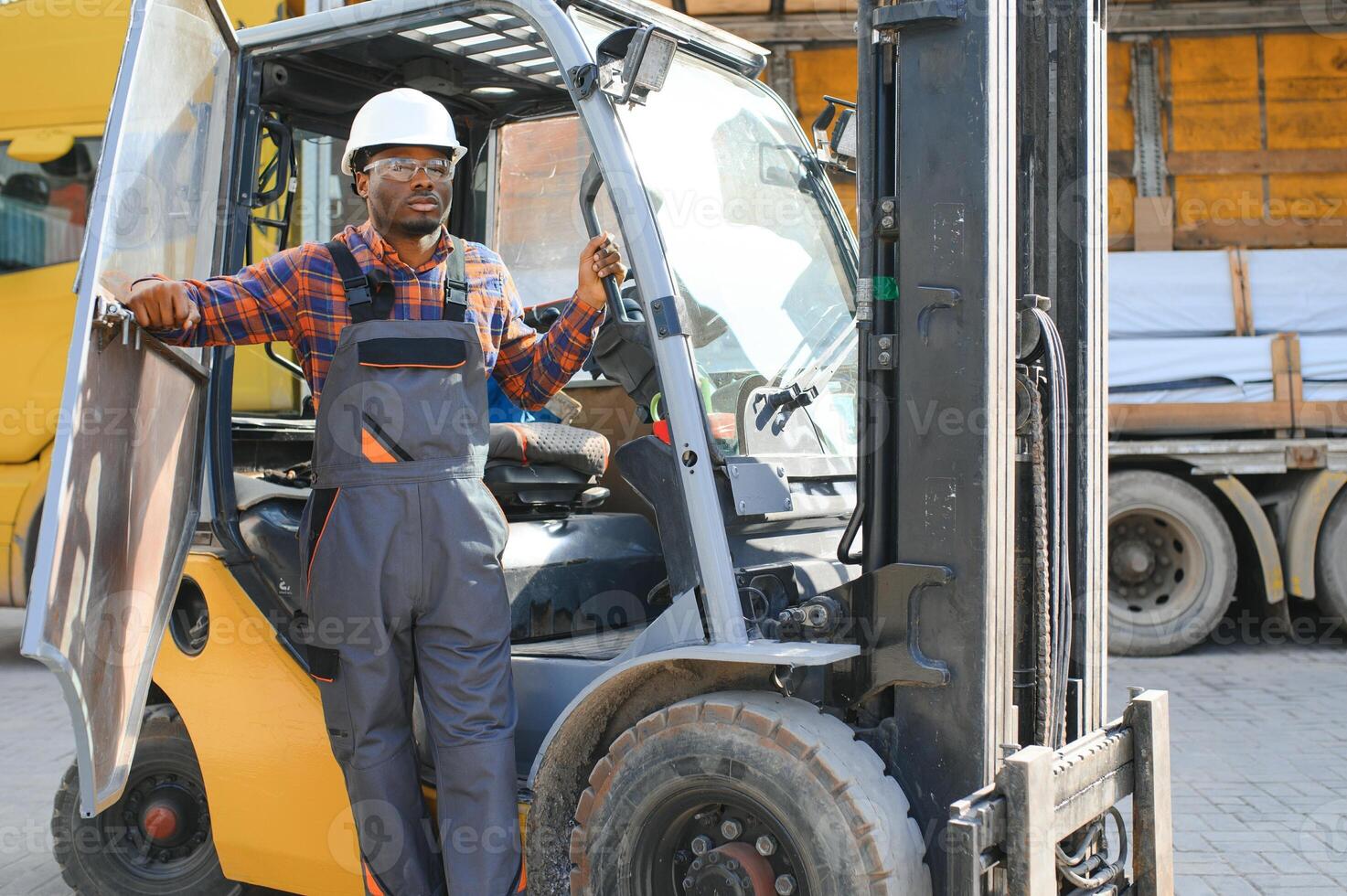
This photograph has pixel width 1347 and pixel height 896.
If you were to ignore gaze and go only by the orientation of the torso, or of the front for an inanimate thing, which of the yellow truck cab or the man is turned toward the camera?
the man

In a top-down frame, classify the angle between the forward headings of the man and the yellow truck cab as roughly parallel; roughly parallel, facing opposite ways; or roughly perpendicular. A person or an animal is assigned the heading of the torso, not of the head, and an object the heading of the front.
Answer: roughly perpendicular

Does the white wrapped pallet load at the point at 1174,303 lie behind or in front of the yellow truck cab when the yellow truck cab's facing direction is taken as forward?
behind

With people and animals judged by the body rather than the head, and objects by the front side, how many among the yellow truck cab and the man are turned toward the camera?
1

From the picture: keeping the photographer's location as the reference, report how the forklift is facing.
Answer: facing the viewer and to the right of the viewer

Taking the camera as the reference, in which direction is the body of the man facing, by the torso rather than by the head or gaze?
toward the camera

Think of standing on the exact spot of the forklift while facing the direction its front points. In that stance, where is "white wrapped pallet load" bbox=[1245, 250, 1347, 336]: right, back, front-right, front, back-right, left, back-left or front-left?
left

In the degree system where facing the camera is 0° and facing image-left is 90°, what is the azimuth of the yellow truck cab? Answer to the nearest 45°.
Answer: approximately 90°

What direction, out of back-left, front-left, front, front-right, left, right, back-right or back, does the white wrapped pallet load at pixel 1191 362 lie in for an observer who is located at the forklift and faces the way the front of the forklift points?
left

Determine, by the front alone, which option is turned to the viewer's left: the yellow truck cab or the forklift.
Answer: the yellow truck cab

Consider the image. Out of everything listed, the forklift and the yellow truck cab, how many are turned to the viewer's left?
1

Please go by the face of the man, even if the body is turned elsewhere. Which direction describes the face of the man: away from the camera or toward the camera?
toward the camera
